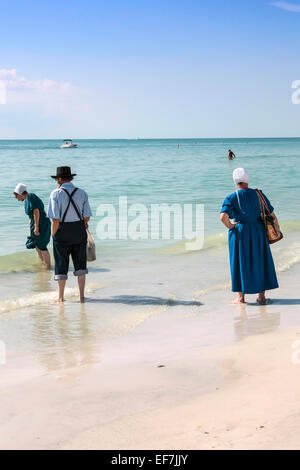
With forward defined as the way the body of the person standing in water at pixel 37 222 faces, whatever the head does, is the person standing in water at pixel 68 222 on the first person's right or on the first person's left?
on the first person's left

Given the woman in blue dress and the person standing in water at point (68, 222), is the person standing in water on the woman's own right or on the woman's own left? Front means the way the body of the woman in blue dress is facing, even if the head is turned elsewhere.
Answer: on the woman's own left

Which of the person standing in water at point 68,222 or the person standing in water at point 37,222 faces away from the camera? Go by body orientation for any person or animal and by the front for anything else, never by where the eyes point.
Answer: the person standing in water at point 68,222

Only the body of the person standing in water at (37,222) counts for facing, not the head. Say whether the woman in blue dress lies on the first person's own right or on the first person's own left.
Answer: on the first person's own left

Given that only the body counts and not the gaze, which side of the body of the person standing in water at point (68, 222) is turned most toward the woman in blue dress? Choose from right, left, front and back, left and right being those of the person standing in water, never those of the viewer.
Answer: right

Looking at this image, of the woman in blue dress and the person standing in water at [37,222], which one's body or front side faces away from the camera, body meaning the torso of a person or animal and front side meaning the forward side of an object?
the woman in blue dress

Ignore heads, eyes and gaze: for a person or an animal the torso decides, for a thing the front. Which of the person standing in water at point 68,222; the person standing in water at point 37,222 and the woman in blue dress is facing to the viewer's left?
the person standing in water at point 37,222

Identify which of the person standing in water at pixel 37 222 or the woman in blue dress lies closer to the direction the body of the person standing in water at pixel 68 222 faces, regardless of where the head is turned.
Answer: the person standing in water

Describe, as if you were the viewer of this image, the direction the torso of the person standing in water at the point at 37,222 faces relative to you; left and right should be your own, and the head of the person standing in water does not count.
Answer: facing to the left of the viewer

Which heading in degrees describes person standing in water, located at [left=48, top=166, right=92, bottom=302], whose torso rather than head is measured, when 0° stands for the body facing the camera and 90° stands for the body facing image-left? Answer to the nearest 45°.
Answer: approximately 180°

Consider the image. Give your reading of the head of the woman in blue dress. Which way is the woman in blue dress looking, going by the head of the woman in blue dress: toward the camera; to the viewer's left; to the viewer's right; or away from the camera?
away from the camera

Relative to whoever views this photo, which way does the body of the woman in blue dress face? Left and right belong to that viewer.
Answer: facing away from the viewer
